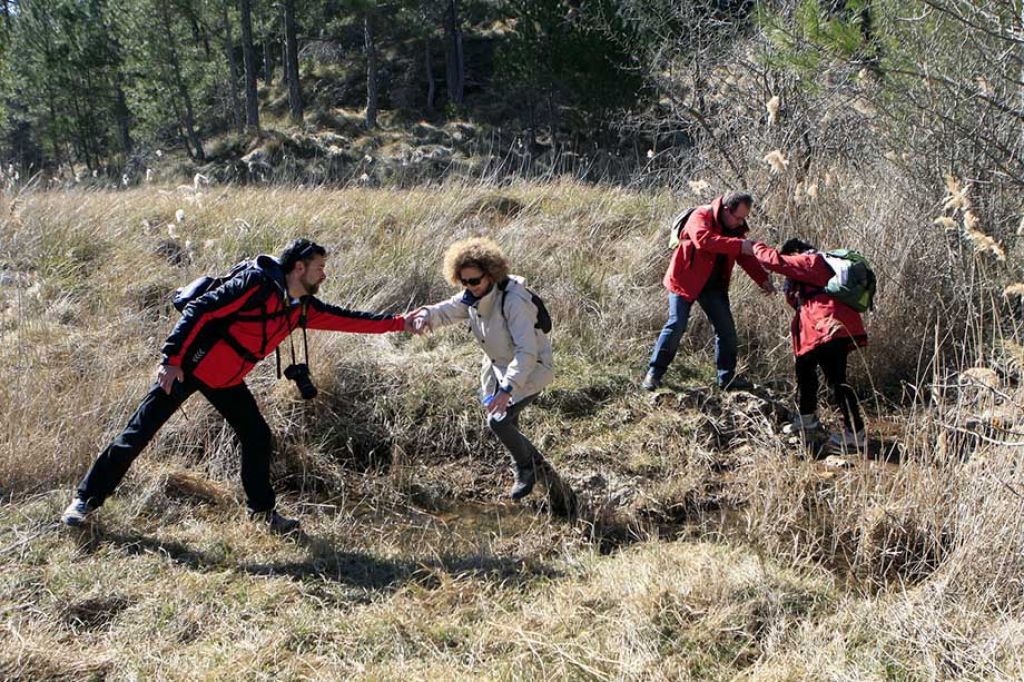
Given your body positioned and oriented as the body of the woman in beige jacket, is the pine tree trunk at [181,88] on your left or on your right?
on your right

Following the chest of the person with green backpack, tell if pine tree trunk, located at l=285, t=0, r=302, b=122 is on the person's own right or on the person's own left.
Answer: on the person's own right

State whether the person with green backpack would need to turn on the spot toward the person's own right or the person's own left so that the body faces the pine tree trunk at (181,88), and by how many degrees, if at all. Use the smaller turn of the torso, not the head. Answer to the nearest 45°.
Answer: approximately 45° to the person's own right

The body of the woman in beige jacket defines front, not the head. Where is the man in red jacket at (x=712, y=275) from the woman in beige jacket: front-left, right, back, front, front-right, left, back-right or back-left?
back

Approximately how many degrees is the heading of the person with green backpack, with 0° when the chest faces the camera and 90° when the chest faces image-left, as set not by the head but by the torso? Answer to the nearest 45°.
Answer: approximately 90°

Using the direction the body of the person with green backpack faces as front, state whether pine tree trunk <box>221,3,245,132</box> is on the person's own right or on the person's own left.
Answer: on the person's own right

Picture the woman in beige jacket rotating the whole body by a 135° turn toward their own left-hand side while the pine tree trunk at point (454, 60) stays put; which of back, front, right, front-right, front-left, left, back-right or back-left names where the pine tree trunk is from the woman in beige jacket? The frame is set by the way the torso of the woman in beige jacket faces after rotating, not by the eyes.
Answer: left

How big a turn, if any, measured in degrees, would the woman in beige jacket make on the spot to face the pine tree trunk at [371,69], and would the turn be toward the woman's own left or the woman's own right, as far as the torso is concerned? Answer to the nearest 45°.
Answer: approximately 135° to the woman's own right
